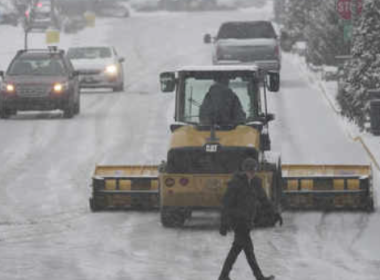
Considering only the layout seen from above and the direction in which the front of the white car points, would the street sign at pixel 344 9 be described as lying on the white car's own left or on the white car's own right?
on the white car's own left

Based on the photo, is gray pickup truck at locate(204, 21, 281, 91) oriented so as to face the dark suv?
no

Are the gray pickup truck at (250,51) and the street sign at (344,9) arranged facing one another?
no

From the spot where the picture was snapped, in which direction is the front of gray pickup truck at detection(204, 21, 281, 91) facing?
facing away from the viewer

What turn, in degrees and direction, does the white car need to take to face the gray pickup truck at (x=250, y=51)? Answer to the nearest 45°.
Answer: approximately 90° to its left

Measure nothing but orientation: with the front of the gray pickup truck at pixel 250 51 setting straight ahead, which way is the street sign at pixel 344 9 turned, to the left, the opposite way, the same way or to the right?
the opposite way

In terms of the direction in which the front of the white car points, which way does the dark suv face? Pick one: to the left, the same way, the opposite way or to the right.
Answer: the same way

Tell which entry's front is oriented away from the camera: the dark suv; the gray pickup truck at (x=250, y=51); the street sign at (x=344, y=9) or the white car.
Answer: the gray pickup truck

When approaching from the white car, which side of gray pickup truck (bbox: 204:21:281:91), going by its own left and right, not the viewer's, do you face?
left

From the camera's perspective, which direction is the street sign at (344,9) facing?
toward the camera

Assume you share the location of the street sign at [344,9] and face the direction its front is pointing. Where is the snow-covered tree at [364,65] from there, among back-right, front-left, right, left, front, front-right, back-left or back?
front

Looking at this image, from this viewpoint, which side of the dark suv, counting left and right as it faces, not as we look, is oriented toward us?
front

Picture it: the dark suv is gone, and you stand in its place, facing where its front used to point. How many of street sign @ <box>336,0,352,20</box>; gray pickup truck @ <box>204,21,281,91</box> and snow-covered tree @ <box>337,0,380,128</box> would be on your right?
0
